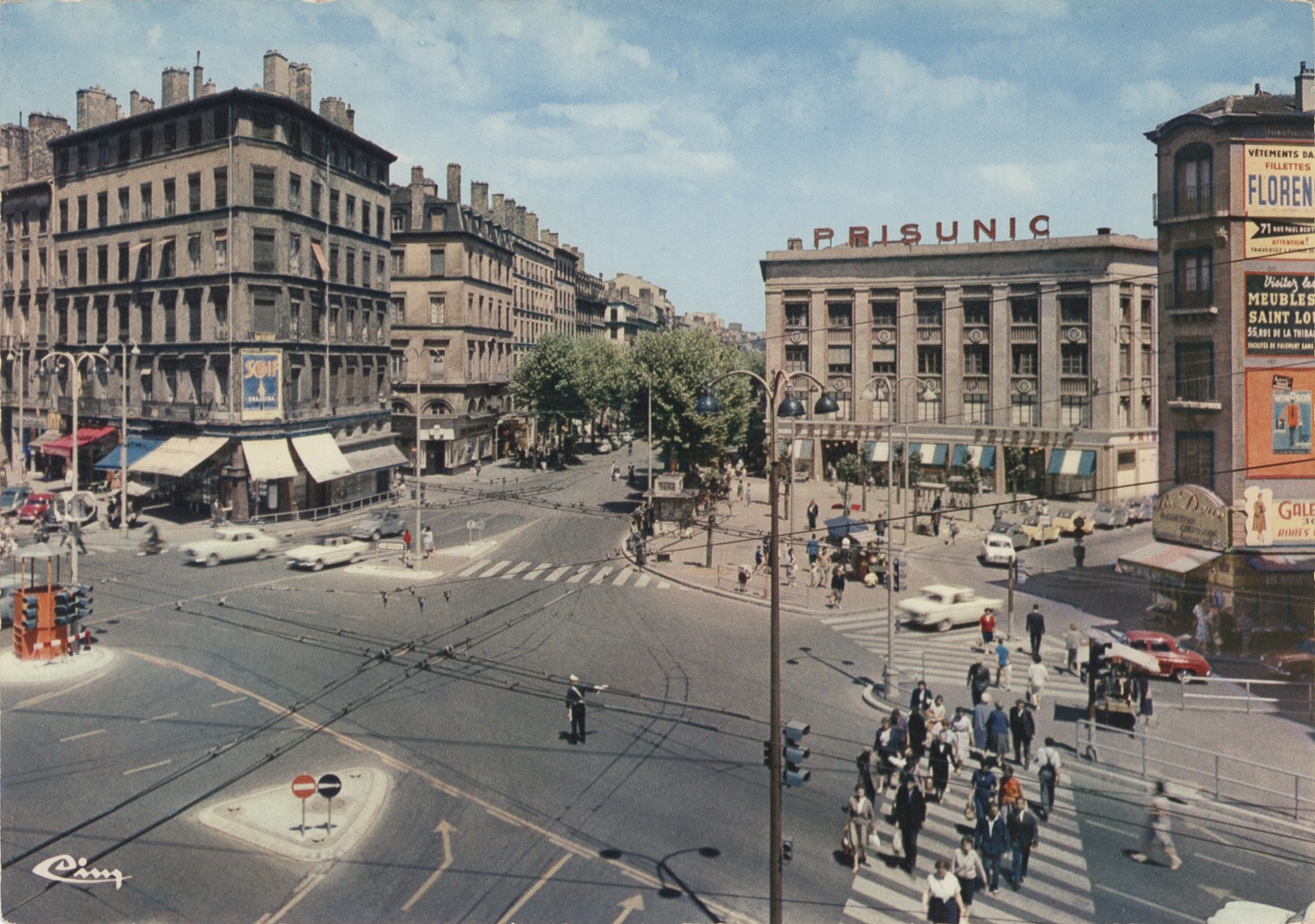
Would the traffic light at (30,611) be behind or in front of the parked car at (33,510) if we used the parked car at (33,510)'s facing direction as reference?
in front

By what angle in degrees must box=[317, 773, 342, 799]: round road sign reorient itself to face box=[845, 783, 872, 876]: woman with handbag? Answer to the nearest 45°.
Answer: approximately 90° to its left

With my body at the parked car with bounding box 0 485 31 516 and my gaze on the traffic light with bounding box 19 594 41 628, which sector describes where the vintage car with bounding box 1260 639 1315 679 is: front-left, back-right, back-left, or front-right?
front-left

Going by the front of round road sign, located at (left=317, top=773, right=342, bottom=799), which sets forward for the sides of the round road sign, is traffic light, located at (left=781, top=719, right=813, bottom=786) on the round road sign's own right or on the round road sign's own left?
on the round road sign's own left

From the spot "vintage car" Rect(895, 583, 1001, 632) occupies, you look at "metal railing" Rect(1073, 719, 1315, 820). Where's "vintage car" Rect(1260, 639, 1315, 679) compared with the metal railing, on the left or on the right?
left

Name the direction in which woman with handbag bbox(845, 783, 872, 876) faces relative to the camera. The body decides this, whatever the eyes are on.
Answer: toward the camera

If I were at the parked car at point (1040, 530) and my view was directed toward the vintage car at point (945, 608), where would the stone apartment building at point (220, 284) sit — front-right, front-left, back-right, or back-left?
front-right

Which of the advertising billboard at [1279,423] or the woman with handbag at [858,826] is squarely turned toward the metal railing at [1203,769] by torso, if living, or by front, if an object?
the advertising billboard
